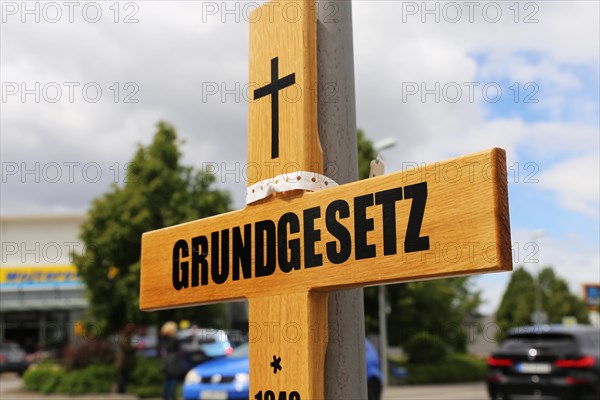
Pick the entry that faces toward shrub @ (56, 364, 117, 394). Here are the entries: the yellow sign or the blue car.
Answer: the yellow sign

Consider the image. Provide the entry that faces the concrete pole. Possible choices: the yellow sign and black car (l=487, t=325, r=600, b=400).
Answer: the yellow sign

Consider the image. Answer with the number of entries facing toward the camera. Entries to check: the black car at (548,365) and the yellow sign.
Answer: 1

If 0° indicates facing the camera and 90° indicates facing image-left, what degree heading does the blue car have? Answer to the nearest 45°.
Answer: approximately 45°

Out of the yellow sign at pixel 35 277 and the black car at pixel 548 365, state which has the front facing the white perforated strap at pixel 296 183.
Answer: the yellow sign

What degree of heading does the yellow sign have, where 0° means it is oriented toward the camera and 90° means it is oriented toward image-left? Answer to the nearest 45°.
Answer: approximately 0°

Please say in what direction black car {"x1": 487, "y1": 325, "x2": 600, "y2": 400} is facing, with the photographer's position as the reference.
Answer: facing away from the viewer and to the right of the viewer

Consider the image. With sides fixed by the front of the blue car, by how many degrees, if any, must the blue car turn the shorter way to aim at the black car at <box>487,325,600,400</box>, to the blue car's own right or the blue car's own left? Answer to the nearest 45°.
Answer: approximately 135° to the blue car's own left

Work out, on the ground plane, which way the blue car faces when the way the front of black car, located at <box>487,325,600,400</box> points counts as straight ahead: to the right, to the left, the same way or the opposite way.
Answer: the opposite way

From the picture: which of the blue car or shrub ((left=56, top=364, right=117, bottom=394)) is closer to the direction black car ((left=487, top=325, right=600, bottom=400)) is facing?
the shrub

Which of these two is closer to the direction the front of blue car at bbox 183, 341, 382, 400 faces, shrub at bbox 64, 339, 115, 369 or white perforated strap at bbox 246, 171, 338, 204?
the white perforated strap

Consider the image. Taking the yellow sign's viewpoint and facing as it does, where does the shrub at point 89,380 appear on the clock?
The shrub is roughly at 12 o'clock from the yellow sign.
